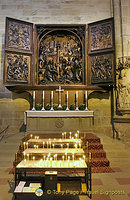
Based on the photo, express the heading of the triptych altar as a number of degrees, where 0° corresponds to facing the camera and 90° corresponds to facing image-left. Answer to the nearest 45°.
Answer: approximately 0°
